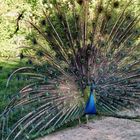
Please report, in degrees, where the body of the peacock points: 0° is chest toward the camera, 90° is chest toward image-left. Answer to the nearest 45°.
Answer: approximately 315°
